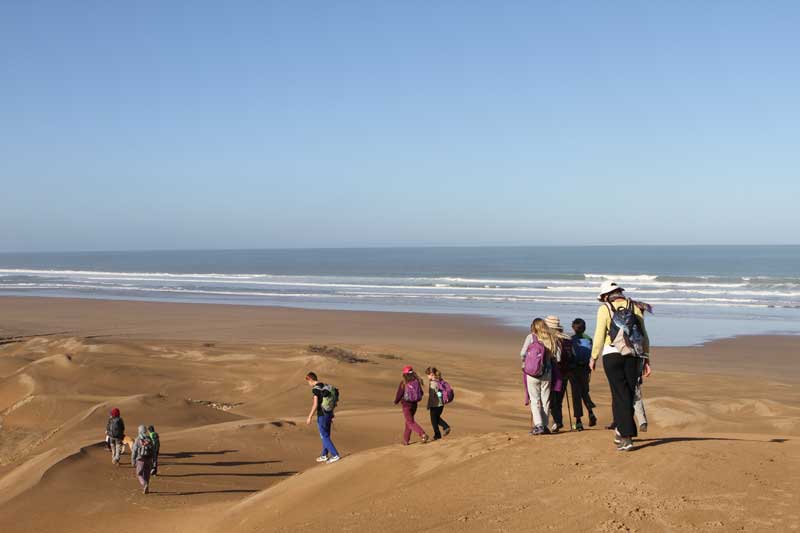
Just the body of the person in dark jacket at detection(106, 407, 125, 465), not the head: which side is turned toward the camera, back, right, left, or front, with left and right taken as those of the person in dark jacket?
back

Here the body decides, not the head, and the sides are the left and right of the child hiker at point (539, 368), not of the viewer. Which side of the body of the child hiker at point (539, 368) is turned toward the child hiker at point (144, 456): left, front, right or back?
left

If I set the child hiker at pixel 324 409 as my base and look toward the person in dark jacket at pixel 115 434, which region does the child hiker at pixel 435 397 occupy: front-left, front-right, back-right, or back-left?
back-right

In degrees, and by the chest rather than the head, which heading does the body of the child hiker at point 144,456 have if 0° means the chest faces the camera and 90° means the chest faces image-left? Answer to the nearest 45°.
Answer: approximately 135°

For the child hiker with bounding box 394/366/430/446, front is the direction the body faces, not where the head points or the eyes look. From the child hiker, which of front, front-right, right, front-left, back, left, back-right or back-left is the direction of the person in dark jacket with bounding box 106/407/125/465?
front-left

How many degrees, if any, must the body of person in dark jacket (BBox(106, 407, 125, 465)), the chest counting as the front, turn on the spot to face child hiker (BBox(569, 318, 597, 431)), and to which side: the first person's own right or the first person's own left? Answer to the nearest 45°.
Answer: approximately 135° to the first person's own right

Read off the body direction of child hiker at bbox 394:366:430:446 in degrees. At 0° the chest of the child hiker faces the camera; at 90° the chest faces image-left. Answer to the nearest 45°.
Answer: approximately 135°
